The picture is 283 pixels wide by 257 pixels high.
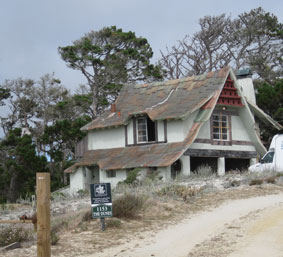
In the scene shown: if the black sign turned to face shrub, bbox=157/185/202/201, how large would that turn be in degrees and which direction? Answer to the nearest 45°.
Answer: approximately 135° to its left

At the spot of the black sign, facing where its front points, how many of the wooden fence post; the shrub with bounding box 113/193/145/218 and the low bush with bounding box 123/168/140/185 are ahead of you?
1

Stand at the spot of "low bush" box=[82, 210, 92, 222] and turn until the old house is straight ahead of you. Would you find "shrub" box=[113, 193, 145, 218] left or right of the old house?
right

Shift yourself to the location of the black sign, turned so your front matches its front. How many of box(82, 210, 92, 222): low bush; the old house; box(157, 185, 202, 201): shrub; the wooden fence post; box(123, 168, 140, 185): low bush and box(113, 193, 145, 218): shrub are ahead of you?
1

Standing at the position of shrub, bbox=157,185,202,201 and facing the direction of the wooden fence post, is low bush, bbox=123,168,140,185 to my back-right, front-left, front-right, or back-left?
back-right

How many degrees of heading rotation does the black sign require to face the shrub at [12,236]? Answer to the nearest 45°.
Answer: approximately 45° to its right

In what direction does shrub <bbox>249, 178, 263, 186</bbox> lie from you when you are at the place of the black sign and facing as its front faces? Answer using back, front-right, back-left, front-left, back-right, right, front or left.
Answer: back-left

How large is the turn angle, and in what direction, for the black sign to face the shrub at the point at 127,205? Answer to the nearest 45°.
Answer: approximately 135° to its left

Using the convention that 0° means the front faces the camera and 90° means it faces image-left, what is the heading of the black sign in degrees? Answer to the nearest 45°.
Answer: approximately 0°

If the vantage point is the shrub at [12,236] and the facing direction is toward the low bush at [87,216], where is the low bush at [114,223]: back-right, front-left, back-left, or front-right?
front-right
